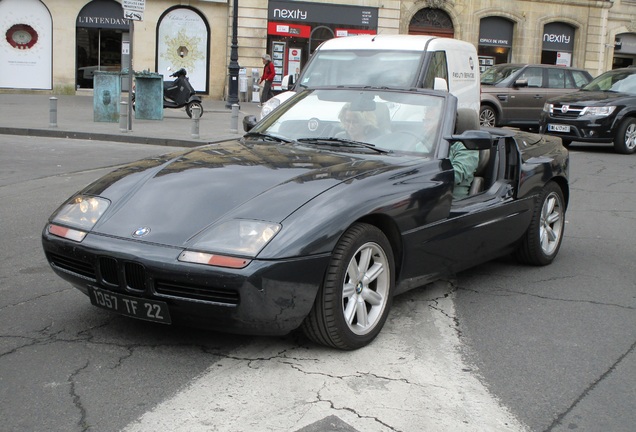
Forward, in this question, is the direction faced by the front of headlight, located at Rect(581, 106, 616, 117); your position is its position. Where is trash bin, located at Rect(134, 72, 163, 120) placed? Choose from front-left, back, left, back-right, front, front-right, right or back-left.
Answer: front-right

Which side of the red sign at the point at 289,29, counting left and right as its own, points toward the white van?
front

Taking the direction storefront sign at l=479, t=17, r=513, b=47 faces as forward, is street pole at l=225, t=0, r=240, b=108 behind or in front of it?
in front

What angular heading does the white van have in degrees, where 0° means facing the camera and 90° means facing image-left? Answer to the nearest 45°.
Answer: approximately 45°

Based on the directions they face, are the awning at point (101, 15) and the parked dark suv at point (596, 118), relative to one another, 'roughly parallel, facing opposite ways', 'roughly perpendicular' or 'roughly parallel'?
roughly perpendicular

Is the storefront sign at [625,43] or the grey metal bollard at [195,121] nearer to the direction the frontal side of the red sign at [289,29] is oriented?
the grey metal bollard

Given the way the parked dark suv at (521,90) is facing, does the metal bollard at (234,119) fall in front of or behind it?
in front

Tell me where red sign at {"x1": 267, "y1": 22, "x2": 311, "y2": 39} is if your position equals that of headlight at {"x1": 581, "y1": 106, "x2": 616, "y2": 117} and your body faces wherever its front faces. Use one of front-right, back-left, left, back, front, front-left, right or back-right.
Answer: right

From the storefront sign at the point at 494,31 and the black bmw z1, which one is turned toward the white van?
the storefront sign

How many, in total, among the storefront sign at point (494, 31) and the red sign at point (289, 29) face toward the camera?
2

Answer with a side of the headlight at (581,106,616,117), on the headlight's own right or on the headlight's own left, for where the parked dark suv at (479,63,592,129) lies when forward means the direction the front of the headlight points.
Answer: on the headlight's own right
